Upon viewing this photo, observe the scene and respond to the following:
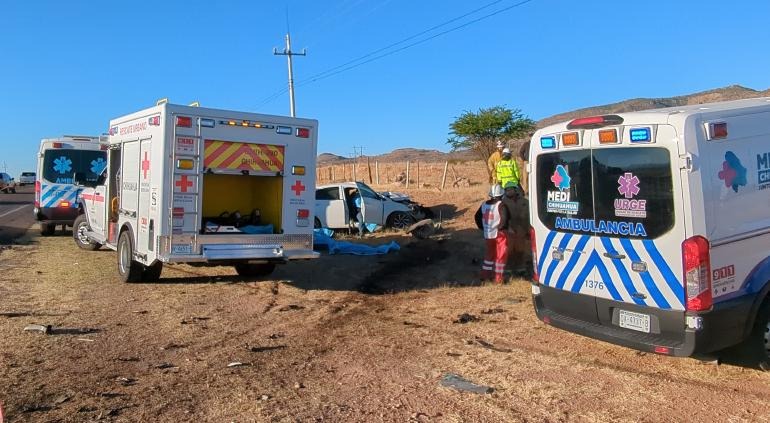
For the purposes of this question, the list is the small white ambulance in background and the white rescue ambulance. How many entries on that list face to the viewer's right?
0

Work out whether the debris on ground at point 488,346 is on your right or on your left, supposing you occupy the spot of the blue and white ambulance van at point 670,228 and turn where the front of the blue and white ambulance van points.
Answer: on your left

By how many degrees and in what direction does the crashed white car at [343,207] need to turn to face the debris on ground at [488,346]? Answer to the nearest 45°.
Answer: approximately 90° to its right

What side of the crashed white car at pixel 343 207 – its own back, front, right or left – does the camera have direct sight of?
right

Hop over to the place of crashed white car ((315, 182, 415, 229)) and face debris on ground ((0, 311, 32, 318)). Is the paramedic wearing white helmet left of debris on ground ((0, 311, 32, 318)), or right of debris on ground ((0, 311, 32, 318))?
left

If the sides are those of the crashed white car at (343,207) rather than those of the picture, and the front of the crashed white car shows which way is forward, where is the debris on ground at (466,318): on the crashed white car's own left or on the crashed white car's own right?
on the crashed white car's own right

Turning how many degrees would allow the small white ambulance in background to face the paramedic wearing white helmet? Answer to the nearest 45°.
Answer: approximately 135° to its right

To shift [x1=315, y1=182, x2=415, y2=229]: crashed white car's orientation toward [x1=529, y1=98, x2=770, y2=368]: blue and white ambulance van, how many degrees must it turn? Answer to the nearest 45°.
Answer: approximately 90° to its right

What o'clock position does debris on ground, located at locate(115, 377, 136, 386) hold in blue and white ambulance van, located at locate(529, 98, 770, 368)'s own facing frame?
The debris on ground is roughly at 7 o'clock from the blue and white ambulance van.

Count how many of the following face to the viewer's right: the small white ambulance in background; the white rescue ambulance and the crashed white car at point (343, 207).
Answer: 1

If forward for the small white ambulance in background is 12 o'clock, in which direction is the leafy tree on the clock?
The leafy tree is roughly at 2 o'clock from the small white ambulance in background.

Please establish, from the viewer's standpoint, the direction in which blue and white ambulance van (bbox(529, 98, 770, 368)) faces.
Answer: facing away from the viewer and to the right of the viewer

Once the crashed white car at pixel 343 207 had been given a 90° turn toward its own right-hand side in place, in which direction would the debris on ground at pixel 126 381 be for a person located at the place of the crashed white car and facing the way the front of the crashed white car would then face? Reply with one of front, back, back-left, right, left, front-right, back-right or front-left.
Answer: front

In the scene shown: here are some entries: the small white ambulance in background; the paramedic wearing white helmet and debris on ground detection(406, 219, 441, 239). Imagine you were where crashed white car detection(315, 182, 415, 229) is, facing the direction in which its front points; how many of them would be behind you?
1

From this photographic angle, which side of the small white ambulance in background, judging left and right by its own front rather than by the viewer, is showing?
back

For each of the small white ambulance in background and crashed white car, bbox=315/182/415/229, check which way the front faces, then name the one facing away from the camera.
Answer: the small white ambulance in background
